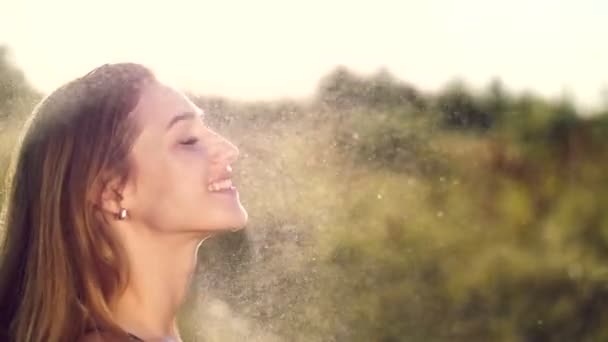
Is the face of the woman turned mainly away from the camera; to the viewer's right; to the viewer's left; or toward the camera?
to the viewer's right

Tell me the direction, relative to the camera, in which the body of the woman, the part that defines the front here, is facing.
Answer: to the viewer's right
